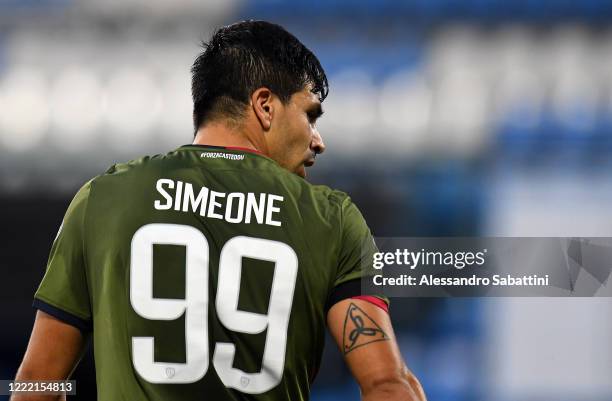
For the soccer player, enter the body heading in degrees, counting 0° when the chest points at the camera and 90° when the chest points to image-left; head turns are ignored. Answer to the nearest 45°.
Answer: approximately 180°
